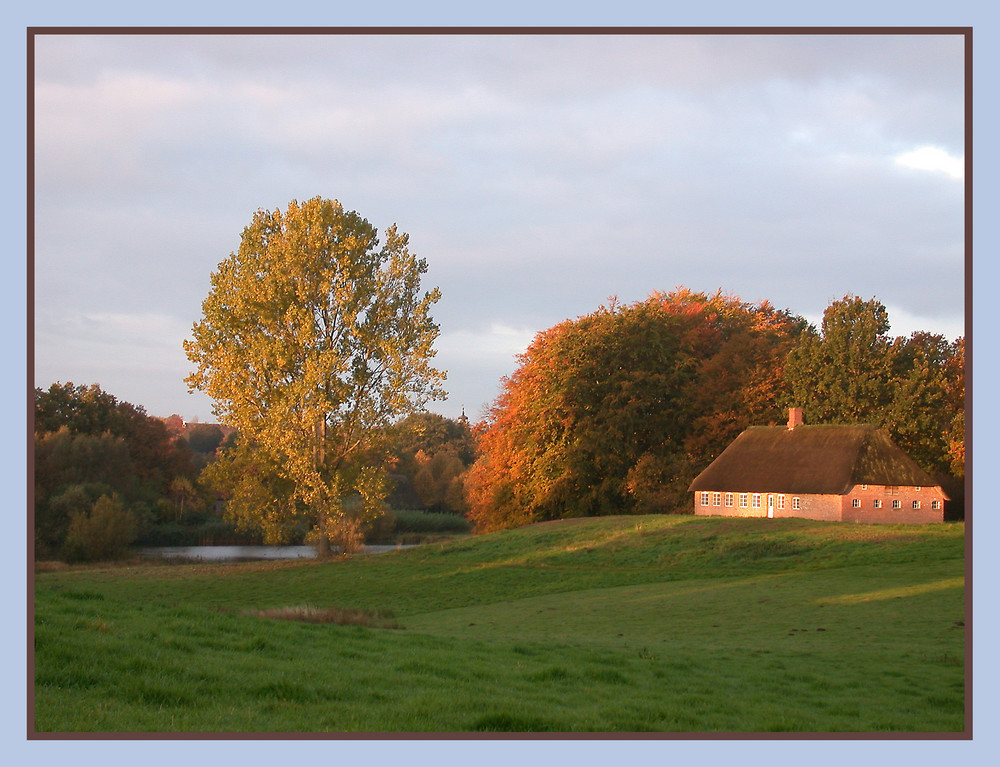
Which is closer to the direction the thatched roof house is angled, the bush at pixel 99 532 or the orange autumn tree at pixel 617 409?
the bush

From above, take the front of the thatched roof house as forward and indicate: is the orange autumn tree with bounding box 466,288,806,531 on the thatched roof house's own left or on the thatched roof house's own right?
on the thatched roof house's own right

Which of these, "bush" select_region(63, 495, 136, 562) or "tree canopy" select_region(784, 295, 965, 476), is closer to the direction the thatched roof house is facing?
the bush

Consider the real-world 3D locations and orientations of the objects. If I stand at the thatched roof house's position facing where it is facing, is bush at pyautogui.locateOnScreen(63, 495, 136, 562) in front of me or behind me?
in front

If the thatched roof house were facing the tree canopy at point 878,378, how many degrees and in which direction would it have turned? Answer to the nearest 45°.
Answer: approximately 135° to its right

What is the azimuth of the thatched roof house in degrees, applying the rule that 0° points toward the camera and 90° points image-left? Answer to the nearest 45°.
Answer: approximately 45°
